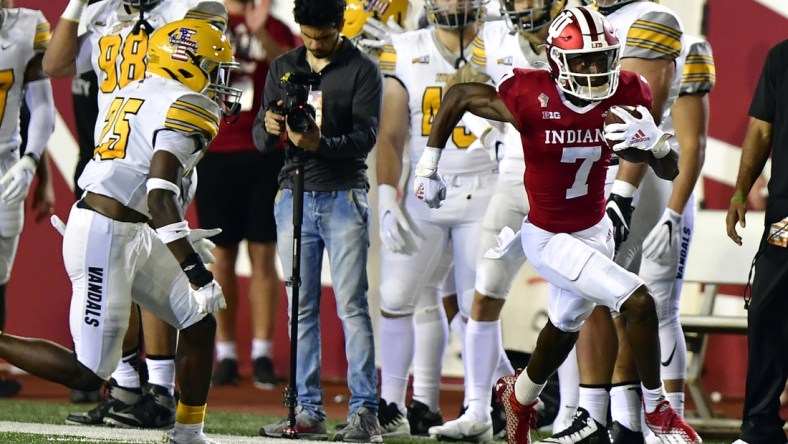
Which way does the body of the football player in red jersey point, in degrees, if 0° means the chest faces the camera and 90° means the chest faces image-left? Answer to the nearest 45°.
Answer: approximately 315°

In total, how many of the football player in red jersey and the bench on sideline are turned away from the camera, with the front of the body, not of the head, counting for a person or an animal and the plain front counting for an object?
0

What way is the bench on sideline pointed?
toward the camera

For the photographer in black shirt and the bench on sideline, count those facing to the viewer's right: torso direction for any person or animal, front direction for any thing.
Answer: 0

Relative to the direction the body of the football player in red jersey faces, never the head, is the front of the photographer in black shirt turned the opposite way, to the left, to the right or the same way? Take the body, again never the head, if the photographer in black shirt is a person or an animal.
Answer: to the right

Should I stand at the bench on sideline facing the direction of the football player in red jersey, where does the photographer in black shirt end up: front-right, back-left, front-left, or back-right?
front-right

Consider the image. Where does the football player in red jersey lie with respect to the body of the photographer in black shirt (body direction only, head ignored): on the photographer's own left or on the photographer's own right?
on the photographer's own left

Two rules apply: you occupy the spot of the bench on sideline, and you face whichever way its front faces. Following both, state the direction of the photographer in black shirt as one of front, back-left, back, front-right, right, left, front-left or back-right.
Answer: front-right

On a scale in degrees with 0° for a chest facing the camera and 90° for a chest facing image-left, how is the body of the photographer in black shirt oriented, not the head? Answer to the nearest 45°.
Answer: approximately 45°

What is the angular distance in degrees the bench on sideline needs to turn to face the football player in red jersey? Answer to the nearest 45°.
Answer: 0° — it already faces them
